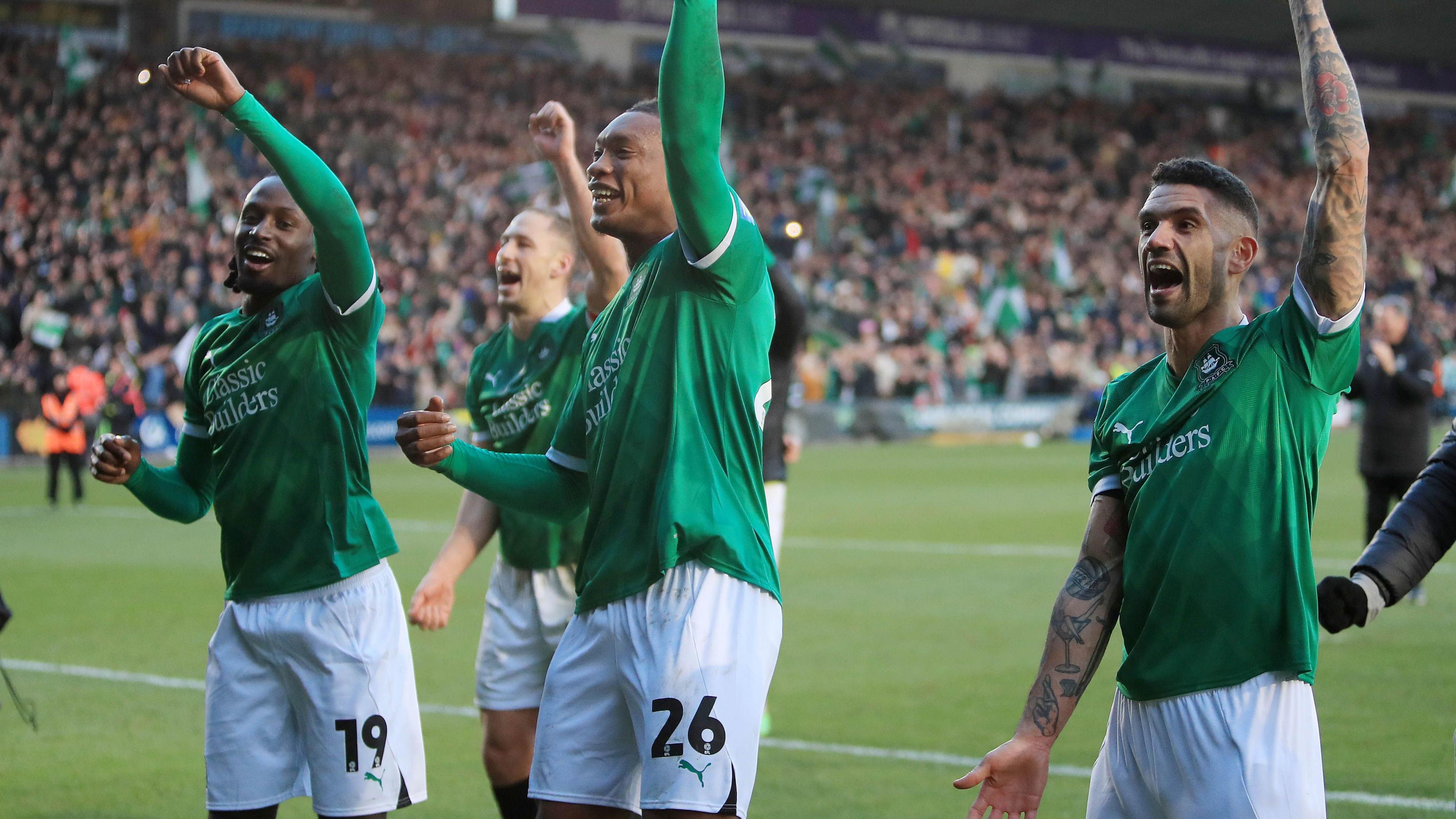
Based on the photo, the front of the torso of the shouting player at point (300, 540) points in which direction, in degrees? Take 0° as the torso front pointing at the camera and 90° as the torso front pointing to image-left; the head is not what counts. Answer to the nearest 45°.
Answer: approximately 45°

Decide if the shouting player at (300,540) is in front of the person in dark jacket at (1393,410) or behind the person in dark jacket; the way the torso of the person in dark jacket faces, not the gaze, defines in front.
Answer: in front

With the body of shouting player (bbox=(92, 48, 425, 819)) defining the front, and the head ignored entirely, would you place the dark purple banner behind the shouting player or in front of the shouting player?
behind

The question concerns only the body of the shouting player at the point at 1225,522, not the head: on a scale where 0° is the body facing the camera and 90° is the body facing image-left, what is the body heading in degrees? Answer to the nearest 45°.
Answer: approximately 45°

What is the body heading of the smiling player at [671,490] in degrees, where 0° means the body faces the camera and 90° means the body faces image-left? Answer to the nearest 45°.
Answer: approximately 45°

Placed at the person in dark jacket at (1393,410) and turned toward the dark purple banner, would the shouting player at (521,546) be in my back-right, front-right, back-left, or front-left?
back-left

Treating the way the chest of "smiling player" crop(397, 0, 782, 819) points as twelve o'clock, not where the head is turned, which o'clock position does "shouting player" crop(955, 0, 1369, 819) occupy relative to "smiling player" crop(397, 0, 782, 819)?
"shouting player" crop(955, 0, 1369, 819) is roughly at 8 o'clock from "smiling player" crop(397, 0, 782, 819).

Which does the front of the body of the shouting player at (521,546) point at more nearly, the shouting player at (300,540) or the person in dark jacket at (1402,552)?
the shouting player

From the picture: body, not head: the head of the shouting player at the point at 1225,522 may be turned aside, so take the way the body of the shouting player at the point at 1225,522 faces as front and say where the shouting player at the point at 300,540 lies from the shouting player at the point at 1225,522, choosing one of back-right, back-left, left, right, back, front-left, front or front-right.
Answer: front-right

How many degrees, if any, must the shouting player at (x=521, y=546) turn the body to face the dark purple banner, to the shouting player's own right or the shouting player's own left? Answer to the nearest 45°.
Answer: approximately 135° to the shouting player's own right

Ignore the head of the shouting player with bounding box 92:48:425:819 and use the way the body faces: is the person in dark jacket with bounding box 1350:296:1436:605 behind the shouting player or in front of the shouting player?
behind
